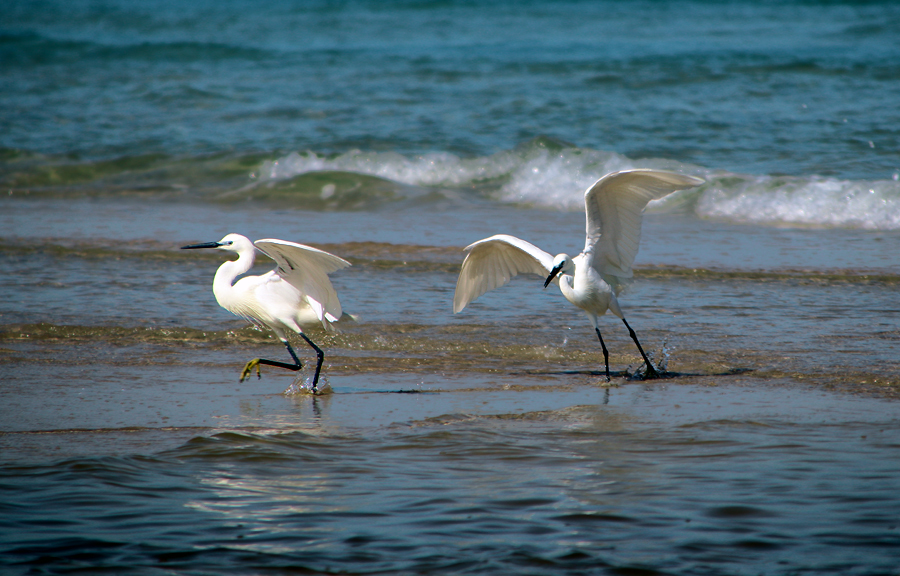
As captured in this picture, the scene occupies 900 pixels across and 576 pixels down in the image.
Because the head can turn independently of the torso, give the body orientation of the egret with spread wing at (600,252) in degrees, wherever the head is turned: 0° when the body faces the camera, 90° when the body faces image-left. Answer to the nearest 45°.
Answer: approximately 45°

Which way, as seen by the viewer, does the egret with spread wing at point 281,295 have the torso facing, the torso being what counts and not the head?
to the viewer's left

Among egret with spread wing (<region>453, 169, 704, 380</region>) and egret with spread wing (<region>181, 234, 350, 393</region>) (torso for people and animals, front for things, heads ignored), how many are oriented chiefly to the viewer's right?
0

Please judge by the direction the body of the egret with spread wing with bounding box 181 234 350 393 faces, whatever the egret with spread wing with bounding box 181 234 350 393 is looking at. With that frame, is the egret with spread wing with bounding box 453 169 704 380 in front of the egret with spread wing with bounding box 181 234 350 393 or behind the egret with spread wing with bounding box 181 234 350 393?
behind
